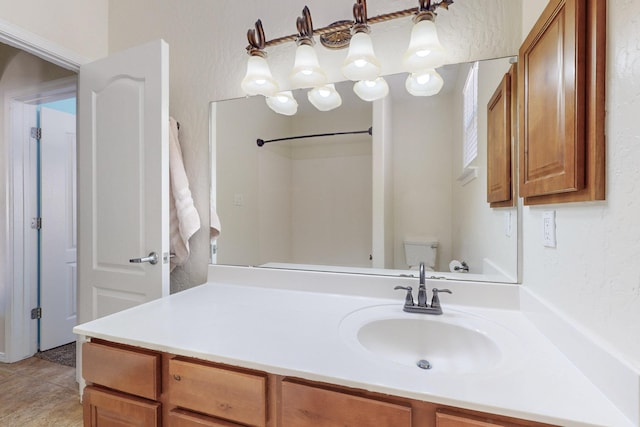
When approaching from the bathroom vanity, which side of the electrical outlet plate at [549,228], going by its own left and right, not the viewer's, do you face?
front

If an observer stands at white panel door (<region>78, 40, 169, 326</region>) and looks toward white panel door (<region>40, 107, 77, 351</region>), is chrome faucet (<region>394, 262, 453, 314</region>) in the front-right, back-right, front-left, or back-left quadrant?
back-right

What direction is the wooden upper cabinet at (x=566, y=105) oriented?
to the viewer's left

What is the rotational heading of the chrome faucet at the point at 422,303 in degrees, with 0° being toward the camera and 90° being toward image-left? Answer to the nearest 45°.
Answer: approximately 0°

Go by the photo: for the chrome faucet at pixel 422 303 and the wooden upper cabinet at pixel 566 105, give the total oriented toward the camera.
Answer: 1

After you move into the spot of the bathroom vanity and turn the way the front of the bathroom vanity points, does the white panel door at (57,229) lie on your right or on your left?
on your right

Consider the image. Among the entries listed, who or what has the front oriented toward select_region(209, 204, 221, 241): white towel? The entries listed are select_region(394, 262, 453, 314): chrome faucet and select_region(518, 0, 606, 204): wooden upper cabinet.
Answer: the wooden upper cabinet

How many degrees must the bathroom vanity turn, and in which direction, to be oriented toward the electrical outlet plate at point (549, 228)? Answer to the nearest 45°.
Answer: approximately 90° to its left
